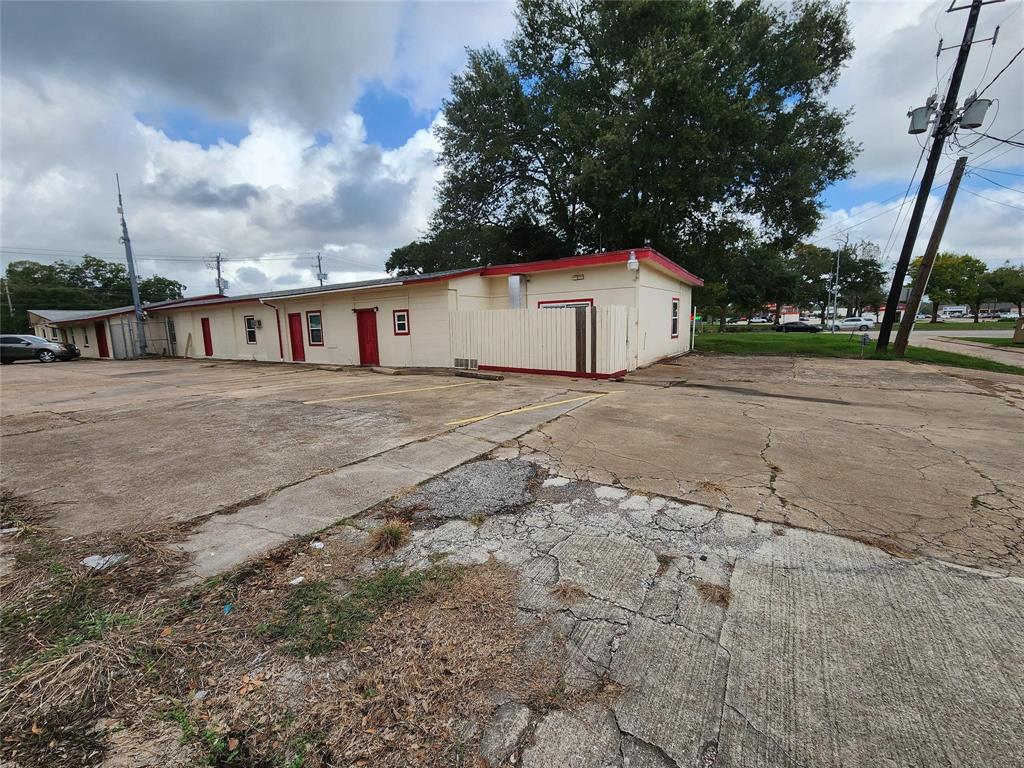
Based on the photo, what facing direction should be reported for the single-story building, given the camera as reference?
facing the viewer and to the left of the viewer

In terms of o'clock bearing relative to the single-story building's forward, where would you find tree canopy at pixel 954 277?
The tree canopy is roughly at 7 o'clock from the single-story building.

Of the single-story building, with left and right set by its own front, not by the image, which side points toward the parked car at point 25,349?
right

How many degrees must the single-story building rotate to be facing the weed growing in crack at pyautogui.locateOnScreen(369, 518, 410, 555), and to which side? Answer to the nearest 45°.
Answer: approximately 45° to its left

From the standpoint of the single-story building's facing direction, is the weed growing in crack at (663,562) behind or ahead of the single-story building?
ahead

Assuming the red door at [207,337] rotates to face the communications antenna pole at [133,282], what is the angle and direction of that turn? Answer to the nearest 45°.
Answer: approximately 90° to its right

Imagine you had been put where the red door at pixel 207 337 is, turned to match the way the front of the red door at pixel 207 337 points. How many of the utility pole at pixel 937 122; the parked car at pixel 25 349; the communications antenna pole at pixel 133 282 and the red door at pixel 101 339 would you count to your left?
1

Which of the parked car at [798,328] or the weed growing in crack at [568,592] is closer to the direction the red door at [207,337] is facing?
the weed growing in crack

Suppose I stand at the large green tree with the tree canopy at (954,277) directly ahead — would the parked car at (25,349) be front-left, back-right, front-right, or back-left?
back-left

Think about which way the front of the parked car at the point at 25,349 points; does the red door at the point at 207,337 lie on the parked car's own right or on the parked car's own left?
on the parked car's own right

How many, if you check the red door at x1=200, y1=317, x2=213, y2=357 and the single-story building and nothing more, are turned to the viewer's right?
0

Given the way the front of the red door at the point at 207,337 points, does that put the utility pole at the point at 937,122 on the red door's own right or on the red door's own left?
on the red door's own left

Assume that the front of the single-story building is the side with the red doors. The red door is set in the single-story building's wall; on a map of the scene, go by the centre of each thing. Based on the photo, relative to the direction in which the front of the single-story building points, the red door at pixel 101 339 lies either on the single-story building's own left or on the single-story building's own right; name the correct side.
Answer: on the single-story building's own right
